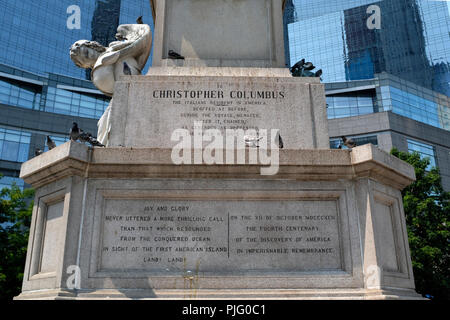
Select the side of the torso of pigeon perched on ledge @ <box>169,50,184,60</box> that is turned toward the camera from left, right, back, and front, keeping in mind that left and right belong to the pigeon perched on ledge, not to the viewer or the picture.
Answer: left

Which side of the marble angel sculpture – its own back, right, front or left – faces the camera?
left

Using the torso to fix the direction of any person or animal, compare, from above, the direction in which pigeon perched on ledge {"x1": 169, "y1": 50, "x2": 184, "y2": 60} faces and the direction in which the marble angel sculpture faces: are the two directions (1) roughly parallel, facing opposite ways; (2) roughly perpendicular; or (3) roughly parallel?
roughly parallel
